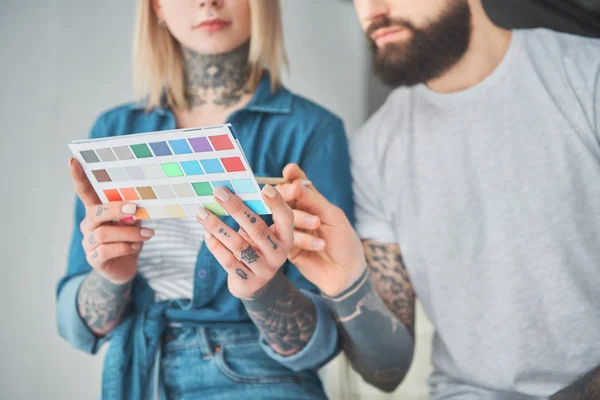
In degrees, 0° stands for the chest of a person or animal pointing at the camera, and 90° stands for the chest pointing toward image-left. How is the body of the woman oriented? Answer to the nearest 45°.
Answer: approximately 0°

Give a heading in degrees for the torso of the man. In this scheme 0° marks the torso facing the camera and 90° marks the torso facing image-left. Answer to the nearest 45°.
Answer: approximately 45°
